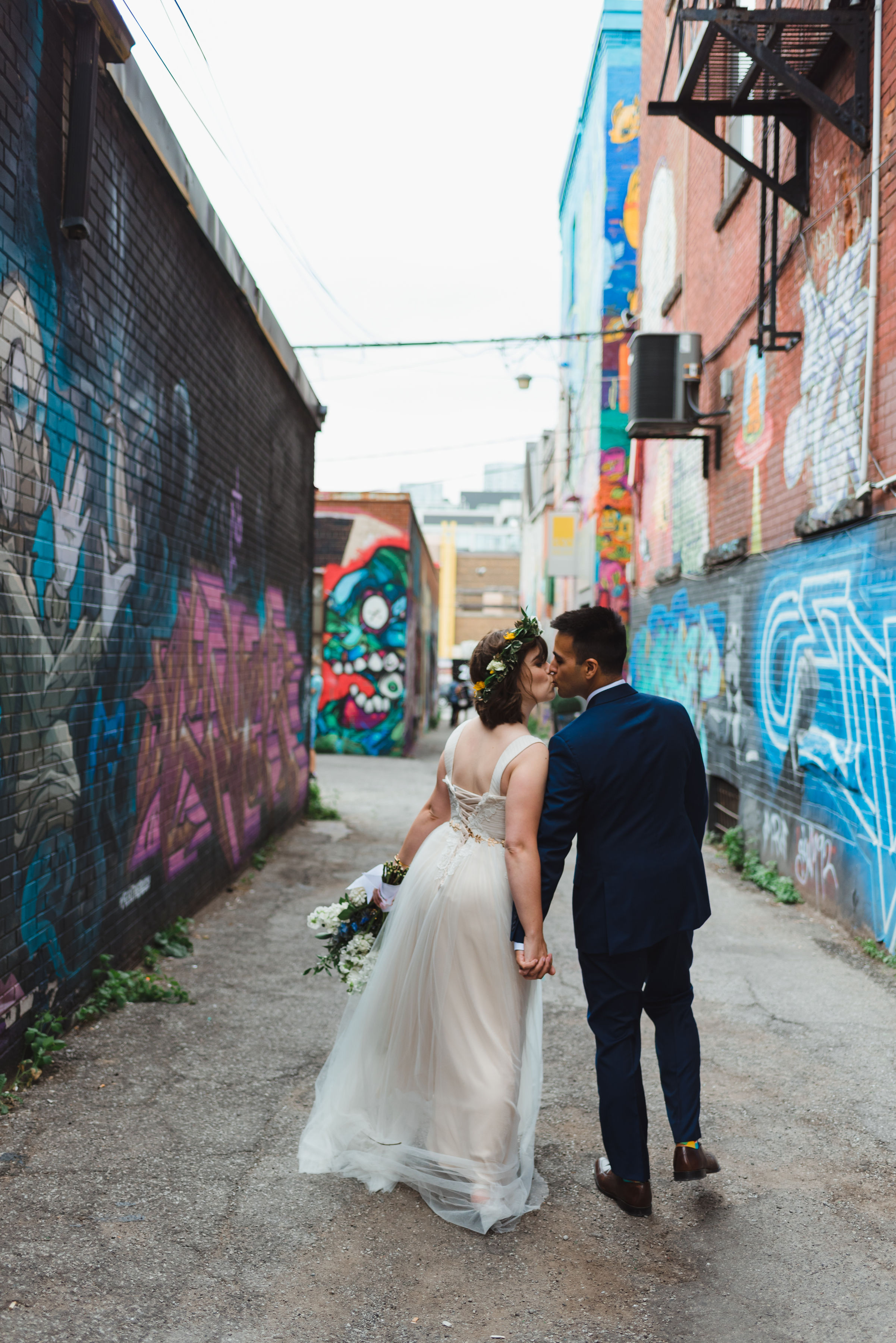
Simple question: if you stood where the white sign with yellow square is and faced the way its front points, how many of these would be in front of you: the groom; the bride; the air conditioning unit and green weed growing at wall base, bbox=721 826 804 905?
4

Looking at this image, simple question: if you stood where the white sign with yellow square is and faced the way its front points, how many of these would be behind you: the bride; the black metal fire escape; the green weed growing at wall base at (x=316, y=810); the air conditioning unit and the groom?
0

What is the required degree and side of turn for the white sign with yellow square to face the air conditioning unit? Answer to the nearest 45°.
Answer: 0° — it already faces it

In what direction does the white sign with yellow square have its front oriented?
toward the camera

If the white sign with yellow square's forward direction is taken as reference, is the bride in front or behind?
in front

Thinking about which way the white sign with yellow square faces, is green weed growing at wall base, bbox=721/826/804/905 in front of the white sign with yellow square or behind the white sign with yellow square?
in front

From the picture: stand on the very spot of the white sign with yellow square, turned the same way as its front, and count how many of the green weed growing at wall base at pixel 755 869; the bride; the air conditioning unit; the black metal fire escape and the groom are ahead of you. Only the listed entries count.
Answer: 5

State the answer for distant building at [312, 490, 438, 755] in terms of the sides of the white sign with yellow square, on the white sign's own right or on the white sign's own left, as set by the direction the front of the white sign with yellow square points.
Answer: on the white sign's own right

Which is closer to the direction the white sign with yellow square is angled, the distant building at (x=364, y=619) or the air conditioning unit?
the air conditioning unit

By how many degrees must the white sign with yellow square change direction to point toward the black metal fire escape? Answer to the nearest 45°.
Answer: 0° — it already faces it

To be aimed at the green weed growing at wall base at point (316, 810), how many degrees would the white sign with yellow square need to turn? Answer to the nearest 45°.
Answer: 0° — it already faces it

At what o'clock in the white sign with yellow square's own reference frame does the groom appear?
The groom is roughly at 12 o'clock from the white sign with yellow square.
